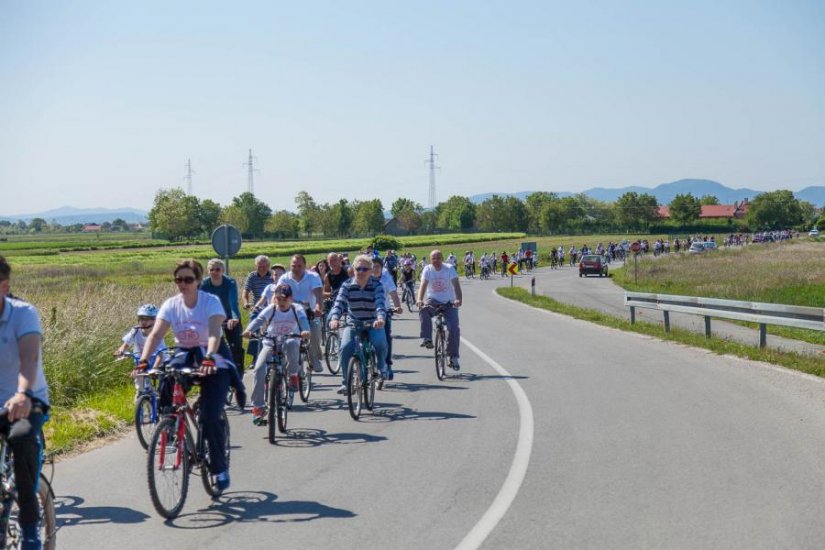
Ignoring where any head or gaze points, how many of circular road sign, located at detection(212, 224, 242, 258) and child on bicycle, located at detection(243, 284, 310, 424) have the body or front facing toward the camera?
1

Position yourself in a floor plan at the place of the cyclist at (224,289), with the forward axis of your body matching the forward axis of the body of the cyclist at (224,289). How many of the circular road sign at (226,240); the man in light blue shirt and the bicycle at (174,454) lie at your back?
1

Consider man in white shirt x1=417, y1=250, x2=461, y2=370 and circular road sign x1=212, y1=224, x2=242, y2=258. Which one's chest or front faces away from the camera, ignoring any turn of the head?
the circular road sign

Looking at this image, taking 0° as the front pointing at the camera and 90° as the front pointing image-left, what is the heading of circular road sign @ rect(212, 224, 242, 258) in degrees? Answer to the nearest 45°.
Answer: approximately 180°

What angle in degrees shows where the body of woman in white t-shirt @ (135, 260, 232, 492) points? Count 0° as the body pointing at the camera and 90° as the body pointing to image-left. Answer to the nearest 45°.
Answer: approximately 45°

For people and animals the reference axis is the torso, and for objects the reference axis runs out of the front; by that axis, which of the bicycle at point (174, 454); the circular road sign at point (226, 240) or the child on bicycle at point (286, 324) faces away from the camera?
the circular road sign

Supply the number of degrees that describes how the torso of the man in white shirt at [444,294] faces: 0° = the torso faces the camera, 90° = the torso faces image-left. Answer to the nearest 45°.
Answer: approximately 0°

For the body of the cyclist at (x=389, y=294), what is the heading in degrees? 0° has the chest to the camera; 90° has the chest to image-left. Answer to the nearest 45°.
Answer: approximately 0°

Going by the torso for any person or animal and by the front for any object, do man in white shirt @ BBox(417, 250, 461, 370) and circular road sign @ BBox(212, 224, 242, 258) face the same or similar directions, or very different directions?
very different directions

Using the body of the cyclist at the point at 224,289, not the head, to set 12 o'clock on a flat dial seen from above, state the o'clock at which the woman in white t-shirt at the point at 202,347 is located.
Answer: The woman in white t-shirt is roughly at 12 o'clock from the cyclist.

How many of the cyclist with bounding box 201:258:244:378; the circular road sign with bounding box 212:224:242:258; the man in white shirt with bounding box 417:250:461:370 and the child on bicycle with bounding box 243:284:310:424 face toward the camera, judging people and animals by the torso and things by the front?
3
